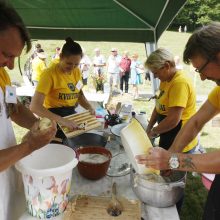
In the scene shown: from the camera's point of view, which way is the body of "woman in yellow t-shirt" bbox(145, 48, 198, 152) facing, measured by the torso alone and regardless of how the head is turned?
to the viewer's left

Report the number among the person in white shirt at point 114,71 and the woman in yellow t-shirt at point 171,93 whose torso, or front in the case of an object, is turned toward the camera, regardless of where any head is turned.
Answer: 1

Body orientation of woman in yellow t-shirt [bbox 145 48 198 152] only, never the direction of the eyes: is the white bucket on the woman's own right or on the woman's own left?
on the woman's own left

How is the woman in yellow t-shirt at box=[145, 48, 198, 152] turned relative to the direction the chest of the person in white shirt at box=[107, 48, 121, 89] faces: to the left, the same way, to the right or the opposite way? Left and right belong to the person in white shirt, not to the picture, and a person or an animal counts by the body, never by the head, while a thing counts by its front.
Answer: to the right

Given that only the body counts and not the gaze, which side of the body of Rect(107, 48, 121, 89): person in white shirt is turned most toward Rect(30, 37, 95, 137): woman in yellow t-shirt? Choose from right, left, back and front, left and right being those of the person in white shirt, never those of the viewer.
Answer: front

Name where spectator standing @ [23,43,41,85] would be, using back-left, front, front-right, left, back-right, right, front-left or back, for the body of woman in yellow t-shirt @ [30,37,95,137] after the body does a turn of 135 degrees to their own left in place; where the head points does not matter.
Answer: front

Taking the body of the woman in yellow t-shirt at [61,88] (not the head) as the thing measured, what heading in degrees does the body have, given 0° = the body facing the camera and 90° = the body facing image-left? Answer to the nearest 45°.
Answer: approximately 315°

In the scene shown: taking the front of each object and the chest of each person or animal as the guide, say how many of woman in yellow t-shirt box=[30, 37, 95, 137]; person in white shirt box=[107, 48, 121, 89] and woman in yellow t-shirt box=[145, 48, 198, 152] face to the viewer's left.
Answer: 1

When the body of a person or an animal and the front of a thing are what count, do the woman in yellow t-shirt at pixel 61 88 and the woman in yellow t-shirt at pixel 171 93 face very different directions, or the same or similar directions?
very different directions

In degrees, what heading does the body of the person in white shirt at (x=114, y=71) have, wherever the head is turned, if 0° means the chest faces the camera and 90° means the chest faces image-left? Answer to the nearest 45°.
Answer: approximately 0°

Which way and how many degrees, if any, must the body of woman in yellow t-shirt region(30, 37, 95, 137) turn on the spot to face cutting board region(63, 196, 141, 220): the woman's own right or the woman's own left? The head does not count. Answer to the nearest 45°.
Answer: approximately 45° to the woman's own right

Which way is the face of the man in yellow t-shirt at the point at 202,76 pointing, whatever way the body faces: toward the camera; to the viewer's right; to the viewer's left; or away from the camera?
to the viewer's left

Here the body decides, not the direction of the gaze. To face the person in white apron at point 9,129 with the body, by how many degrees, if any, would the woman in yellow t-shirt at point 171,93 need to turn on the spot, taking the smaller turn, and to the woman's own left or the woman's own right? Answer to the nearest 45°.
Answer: approximately 45° to the woman's own left

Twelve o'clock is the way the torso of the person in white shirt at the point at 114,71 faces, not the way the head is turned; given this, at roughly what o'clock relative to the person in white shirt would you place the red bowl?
The red bowl is roughly at 12 o'clock from the person in white shirt.
